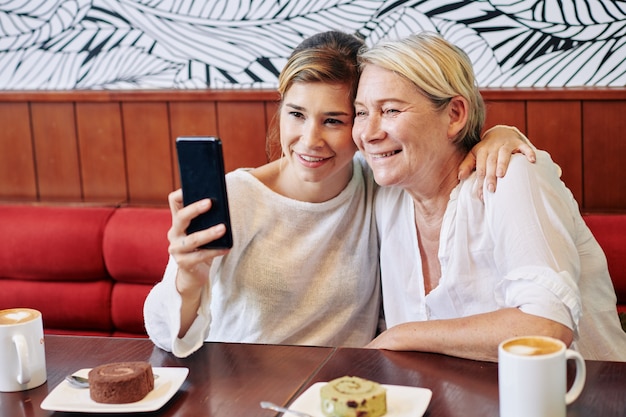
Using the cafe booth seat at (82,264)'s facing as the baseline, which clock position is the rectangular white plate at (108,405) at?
The rectangular white plate is roughly at 12 o'clock from the cafe booth seat.

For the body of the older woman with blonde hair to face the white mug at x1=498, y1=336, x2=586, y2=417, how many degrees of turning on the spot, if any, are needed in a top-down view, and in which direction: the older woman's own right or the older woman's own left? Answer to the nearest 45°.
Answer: approximately 45° to the older woman's own left

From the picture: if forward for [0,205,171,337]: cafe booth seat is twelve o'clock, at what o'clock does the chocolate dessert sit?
The chocolate dessert is roughly at 12 o'clock from the cafe booth seat.

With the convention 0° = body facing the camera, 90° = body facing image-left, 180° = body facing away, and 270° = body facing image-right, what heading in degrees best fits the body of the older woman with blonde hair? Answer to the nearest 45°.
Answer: approximately 45°

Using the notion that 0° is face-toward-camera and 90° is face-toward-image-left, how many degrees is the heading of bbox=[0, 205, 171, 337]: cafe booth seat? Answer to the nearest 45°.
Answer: approximately 0°
